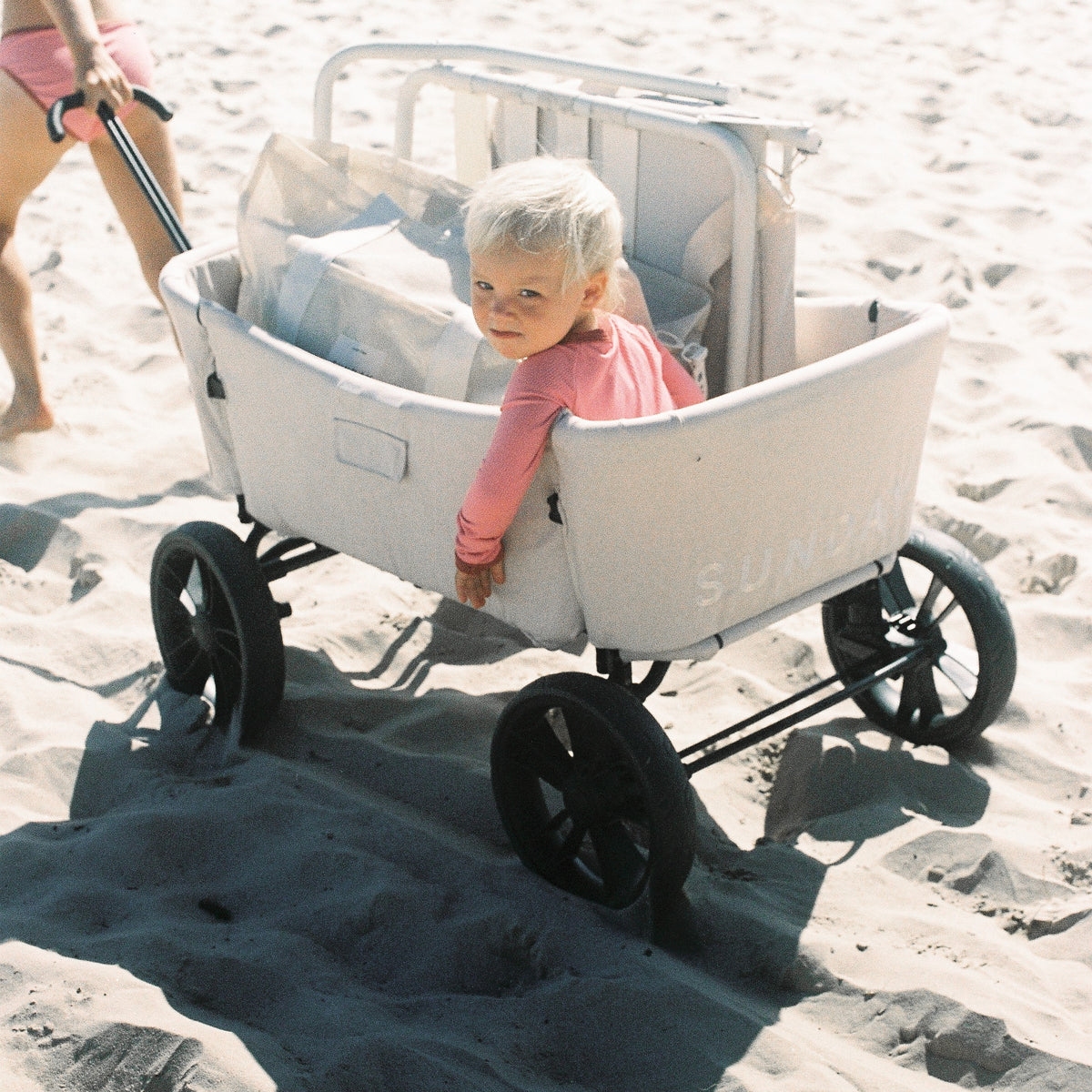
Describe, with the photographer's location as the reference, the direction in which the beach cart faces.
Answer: facing away from the viewer and to the left of the viewer
